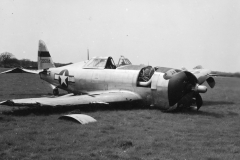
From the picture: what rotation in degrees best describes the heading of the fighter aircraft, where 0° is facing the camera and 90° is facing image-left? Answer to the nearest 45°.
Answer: approximately 315°
